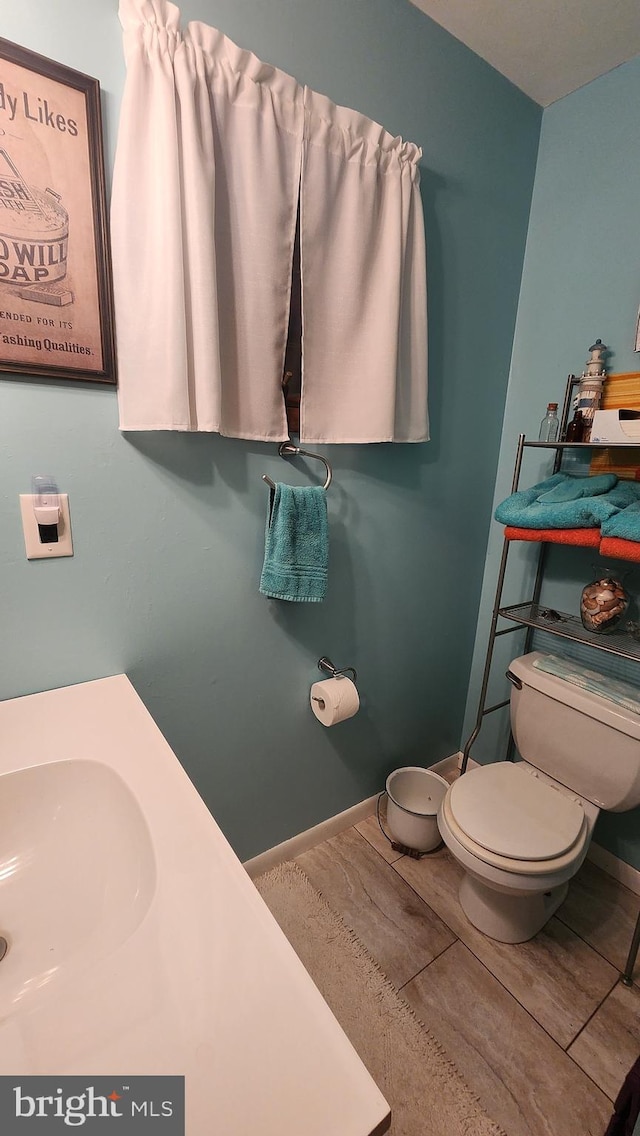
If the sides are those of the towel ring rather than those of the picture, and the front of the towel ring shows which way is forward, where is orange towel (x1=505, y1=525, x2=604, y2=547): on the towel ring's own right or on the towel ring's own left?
on the towel ring's own left

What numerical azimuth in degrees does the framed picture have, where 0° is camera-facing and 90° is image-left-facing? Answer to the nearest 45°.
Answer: approximately 315°

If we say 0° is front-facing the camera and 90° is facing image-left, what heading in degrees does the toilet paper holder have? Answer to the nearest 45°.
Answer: approximately 315°

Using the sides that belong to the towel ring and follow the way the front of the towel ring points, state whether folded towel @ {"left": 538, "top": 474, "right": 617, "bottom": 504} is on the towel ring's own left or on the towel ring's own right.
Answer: on the towel ring's own left

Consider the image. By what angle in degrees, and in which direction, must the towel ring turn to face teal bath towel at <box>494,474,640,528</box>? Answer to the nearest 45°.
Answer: approximately 45° to its left

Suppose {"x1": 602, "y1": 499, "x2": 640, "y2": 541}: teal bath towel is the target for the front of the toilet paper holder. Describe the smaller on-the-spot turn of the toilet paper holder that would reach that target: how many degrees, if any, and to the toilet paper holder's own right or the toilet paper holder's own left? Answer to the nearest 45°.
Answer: approximately 45° to the toilet paper holder's own left
